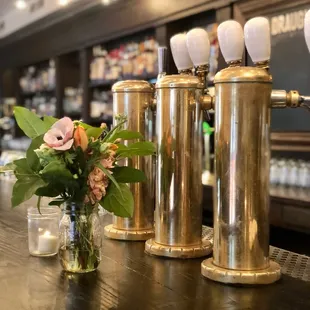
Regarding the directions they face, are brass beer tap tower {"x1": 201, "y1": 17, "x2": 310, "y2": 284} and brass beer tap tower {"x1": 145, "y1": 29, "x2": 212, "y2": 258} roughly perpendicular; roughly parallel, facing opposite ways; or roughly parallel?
roughly parallel

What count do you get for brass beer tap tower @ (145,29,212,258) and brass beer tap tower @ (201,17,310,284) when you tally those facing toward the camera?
0

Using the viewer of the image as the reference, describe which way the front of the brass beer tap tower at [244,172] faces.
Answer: facing away from the viewer and to the right of the viewer

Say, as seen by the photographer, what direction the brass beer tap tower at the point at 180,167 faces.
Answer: facing away from the viewer and to the right of the viewer
